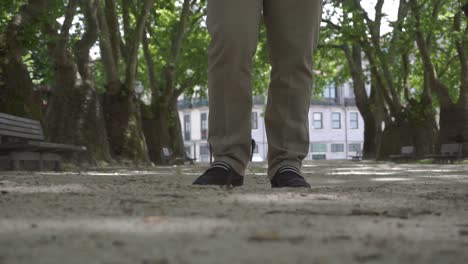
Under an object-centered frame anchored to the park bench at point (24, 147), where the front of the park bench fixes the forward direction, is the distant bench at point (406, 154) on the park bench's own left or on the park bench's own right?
on the park bench's own left

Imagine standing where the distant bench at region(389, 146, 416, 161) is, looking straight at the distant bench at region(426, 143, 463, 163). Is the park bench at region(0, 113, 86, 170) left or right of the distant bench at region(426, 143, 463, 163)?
right

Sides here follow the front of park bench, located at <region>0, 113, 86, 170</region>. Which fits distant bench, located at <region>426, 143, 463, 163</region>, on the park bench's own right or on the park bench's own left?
on the park bench's own left
